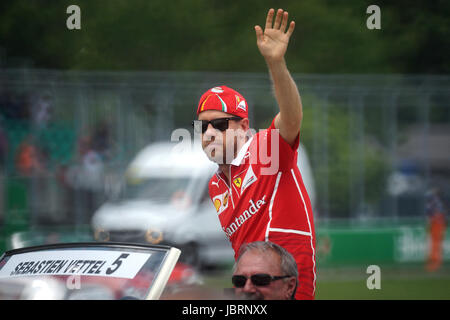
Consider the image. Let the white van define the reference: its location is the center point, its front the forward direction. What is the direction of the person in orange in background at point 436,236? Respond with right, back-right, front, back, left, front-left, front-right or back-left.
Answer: back-left

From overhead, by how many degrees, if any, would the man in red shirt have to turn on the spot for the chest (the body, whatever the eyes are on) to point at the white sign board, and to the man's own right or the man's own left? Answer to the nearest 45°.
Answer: approximately 45° to the man's own right

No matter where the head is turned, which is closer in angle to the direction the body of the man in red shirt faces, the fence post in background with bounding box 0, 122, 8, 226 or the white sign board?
the white sign board

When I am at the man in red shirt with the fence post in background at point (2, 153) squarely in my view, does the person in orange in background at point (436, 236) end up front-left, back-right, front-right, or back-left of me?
front-right

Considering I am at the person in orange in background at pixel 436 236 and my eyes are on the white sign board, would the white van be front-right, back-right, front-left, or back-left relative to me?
front-right

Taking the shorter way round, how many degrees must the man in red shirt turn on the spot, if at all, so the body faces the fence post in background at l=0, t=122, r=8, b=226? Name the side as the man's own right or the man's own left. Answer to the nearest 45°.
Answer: approximately 90° to the man's own right

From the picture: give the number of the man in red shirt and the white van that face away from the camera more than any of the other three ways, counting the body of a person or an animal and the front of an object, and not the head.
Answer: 0

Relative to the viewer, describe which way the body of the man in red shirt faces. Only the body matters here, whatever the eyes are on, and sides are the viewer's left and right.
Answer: facing the viewer and to the left of the viewer

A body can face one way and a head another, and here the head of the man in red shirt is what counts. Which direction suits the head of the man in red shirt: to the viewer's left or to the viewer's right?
to the viewer's left

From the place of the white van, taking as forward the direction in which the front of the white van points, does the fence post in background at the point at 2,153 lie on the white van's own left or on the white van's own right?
on the white van's own right

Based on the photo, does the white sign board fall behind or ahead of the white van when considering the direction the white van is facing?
ahead
